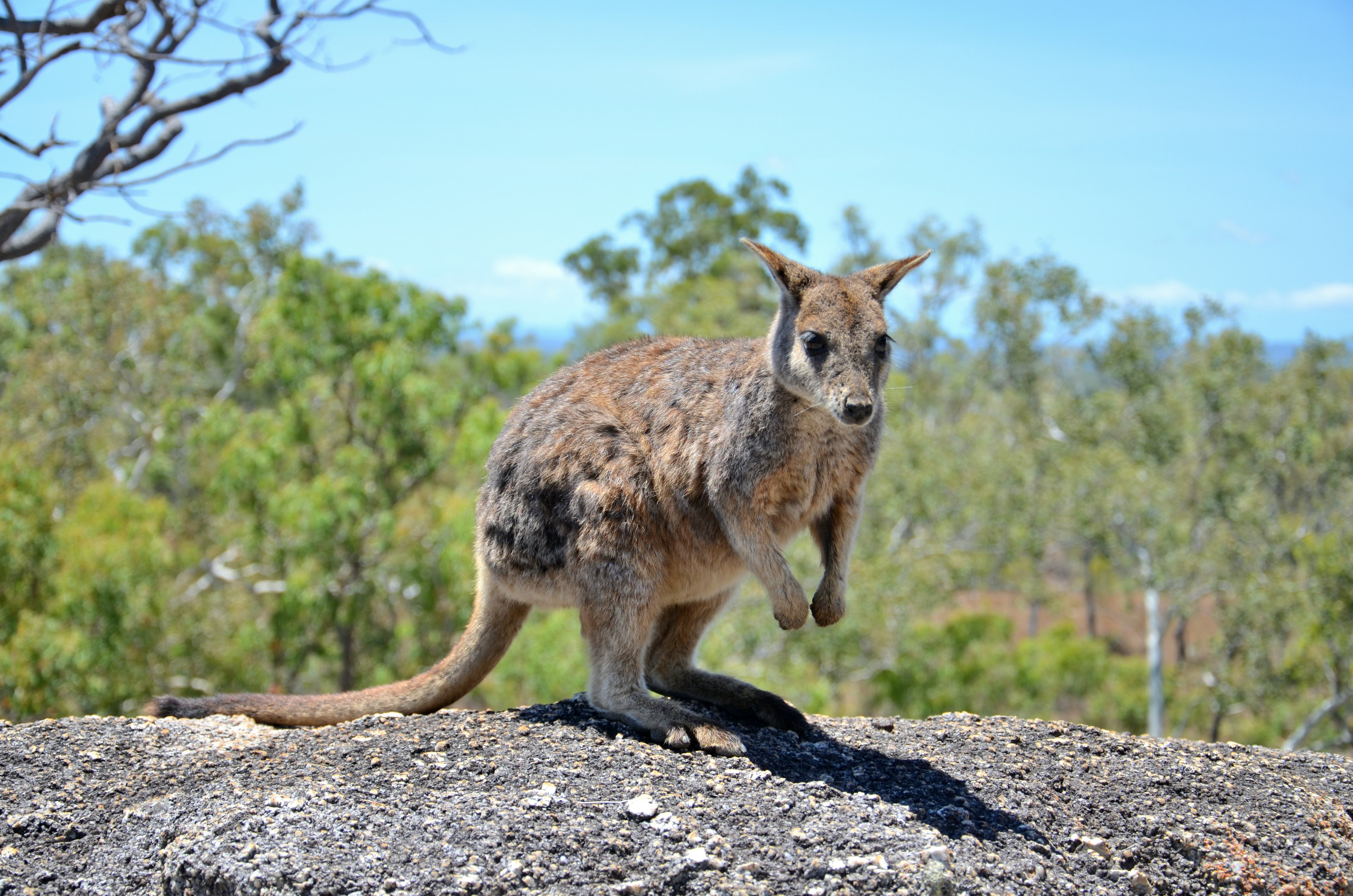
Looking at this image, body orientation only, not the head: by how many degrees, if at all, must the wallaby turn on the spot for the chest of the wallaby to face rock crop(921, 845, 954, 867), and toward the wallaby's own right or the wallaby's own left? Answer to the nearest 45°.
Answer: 0° — it already faces it

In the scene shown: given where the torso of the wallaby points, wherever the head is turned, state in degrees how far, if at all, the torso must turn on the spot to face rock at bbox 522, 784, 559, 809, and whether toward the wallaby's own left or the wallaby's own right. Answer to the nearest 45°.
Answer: approximately 90° to the wallaby's own right

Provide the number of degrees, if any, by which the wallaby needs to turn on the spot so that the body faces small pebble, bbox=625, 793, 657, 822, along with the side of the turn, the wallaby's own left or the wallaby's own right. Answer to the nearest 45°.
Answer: approximately 45° to the wallaby's own right

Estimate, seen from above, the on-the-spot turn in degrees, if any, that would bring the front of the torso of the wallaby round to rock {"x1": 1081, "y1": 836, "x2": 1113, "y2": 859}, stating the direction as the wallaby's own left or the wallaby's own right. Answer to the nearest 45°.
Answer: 0° — it already faces it

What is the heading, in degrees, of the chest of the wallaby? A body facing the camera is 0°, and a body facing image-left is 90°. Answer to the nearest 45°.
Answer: approximately 315°
